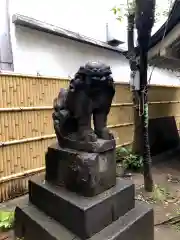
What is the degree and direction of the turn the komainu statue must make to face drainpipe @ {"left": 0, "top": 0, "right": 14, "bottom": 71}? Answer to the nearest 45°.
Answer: approximately 180°

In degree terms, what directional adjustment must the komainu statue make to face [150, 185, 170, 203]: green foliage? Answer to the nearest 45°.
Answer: approximately 90° to its left

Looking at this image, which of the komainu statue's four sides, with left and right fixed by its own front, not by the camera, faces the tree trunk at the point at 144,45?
left

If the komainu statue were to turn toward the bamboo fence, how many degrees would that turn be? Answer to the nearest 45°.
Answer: approximately 180°

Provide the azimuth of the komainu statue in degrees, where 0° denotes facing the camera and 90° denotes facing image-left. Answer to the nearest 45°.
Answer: approximately 315°
